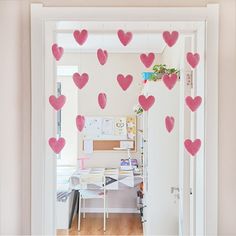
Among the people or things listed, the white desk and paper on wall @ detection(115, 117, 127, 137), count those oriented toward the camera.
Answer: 2

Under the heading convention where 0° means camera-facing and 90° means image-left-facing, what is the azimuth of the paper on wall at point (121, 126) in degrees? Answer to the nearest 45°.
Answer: approximately 0°

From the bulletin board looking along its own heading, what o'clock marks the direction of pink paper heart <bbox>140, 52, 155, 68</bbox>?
The pink paper heart is roughly at 12 o'clock from the bulletin board.

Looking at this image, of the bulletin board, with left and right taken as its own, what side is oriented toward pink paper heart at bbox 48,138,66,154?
front

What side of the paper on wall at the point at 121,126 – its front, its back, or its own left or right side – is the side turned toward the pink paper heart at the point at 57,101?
front

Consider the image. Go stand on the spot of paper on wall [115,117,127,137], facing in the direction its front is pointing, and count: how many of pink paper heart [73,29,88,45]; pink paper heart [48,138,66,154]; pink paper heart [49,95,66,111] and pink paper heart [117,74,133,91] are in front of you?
4

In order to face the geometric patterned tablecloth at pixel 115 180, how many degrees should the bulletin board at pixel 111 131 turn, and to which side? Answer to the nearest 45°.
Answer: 0° — it already faces it

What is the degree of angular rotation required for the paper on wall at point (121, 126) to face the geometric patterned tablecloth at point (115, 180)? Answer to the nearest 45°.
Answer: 0° — it already faces it

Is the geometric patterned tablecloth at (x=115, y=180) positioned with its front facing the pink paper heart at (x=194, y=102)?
yes

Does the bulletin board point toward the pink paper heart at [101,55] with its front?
yes

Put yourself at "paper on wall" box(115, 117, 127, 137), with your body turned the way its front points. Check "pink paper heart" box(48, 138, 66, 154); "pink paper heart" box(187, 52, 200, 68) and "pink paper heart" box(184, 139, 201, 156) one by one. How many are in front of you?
3

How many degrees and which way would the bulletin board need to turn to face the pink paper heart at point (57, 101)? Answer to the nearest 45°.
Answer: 0° — it already faces it

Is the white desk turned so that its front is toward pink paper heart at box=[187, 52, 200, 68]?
yes
